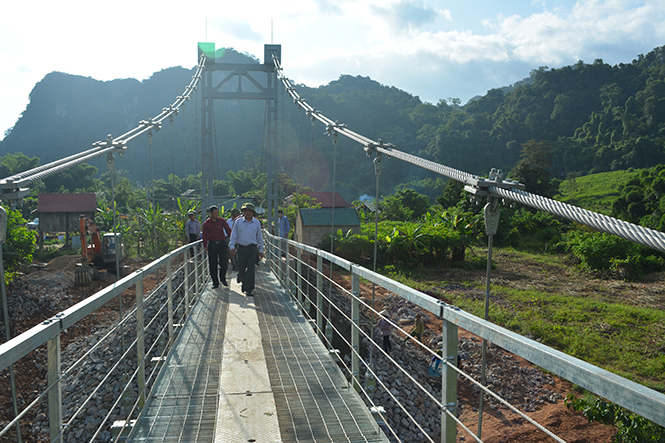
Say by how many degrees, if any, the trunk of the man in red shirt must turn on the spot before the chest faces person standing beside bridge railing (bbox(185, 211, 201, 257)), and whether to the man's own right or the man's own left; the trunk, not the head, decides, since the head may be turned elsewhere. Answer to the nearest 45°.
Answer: approximately 180°

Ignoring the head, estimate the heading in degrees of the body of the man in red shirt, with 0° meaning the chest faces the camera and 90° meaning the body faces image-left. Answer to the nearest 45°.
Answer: approximately 0°

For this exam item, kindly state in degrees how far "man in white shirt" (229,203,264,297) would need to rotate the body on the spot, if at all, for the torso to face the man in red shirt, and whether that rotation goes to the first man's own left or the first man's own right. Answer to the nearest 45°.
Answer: approximately 135° to the first man's own right

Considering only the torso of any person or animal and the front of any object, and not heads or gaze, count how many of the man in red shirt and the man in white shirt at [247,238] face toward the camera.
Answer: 2

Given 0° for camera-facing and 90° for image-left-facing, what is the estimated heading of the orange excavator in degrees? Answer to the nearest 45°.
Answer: approximately 45°
